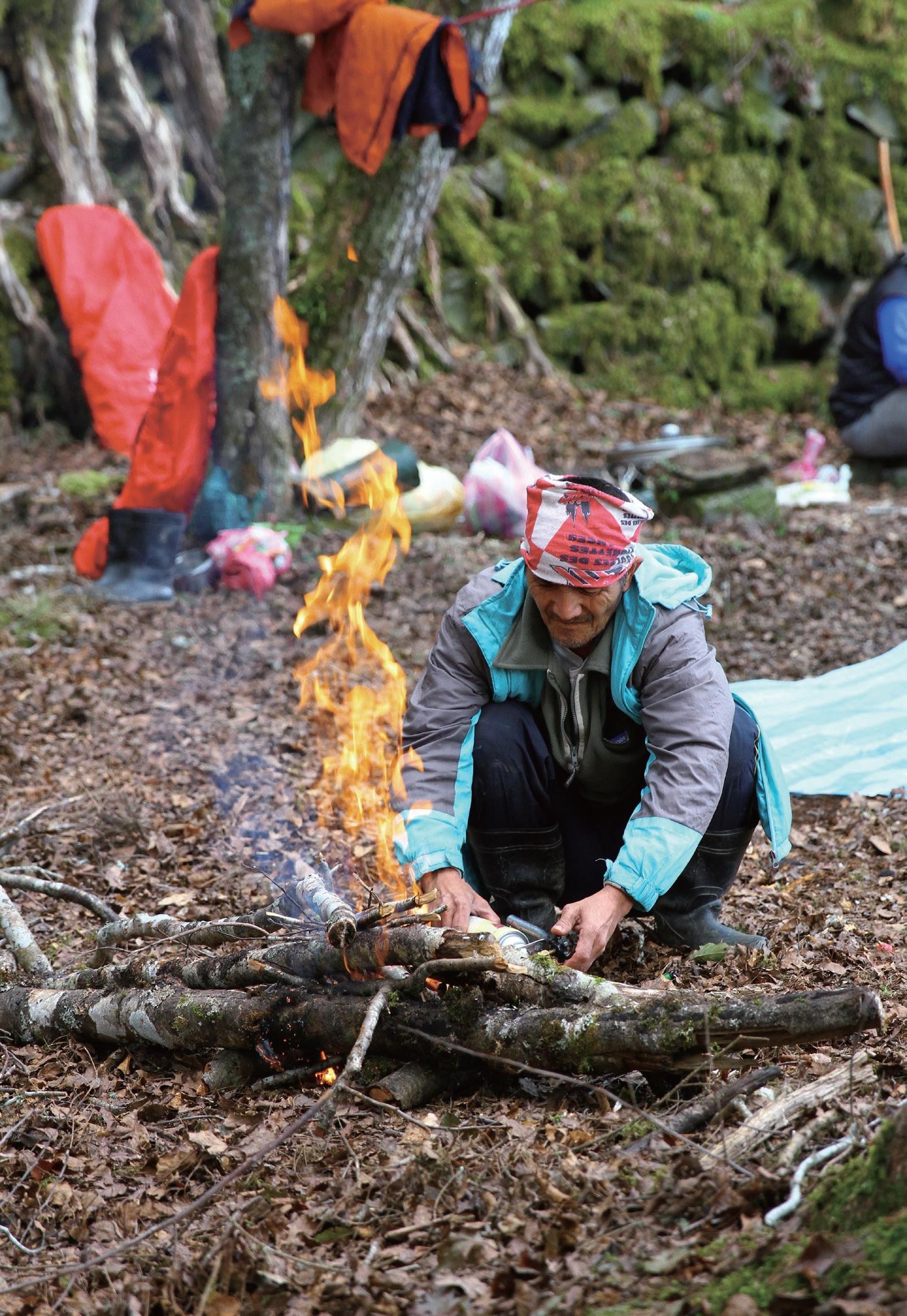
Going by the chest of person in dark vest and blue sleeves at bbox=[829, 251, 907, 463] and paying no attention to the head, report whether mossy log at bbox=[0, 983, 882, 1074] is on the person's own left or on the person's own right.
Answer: on the person's own right

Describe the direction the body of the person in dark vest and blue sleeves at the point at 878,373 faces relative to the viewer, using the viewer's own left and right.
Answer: facing to the right of the viewer

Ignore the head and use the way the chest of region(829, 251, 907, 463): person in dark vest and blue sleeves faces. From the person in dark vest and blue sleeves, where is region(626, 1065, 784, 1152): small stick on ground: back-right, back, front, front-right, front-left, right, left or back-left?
right

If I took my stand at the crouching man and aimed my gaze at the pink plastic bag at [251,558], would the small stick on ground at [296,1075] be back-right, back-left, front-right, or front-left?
back-left

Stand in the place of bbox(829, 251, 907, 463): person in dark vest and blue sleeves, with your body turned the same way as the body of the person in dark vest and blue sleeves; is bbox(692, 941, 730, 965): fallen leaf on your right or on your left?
on your right
